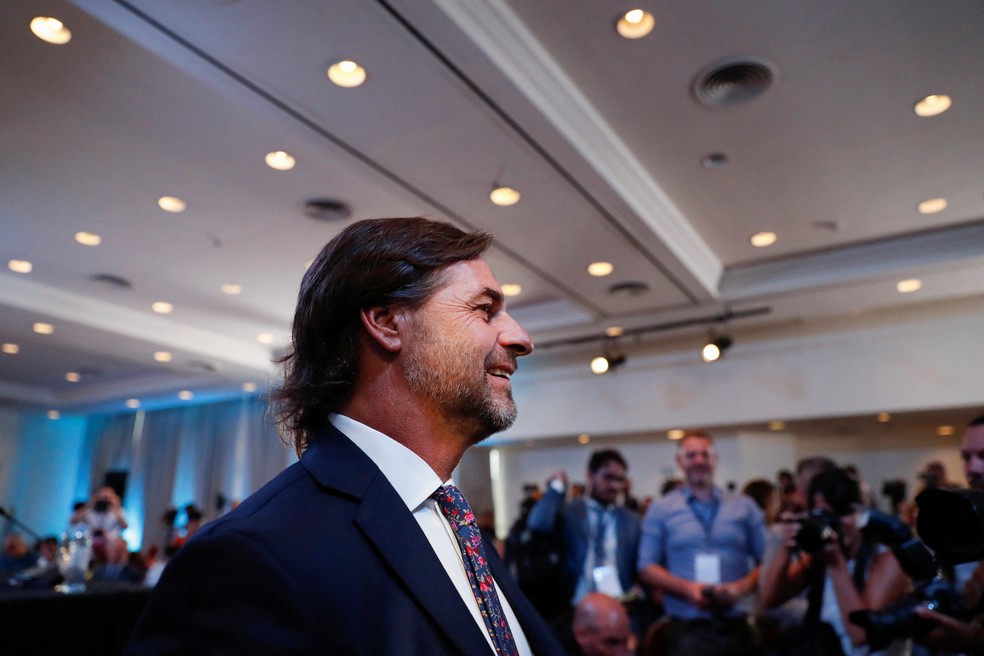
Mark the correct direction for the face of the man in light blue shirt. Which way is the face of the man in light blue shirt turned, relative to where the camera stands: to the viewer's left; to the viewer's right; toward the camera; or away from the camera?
toward the camera

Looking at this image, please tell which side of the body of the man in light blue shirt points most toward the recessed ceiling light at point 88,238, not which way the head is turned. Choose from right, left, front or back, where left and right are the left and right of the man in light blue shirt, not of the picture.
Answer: right

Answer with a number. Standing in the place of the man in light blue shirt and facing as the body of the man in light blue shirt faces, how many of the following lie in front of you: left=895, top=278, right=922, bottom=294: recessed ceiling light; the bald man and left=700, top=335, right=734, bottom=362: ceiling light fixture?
1

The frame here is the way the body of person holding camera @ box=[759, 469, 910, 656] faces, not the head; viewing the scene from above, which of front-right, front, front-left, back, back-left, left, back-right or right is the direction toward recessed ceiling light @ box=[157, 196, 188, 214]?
front-right

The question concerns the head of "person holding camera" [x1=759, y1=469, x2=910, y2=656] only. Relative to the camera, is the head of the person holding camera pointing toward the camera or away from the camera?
toward the camera

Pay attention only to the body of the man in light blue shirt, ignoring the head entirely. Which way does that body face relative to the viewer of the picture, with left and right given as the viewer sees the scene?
facing the viewer

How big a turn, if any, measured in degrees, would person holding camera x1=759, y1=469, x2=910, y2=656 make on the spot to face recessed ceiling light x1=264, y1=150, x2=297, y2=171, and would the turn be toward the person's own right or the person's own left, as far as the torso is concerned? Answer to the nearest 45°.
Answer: approximately 45° to the person's own right

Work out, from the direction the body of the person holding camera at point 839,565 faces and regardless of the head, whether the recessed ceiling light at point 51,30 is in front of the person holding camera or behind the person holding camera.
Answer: in front

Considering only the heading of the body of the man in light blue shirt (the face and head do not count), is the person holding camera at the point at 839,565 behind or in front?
in front

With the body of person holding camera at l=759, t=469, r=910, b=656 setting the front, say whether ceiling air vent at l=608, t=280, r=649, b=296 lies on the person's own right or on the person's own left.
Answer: on the person's own right

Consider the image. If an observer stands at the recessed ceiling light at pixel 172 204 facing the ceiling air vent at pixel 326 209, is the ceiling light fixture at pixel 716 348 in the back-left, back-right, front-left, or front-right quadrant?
front-left

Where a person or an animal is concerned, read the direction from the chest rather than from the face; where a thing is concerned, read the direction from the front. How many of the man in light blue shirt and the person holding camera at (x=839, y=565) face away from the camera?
0

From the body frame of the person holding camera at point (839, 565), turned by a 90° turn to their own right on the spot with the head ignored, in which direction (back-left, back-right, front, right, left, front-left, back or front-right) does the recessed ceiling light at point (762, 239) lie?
front-right

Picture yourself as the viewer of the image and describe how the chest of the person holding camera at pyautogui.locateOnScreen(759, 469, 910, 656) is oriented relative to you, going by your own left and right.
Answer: facing the viewer and to the left of the viewer
